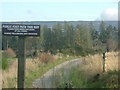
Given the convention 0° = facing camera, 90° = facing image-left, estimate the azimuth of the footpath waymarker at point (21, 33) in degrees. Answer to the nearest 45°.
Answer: approximately 0°

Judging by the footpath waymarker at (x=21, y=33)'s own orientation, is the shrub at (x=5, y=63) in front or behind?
behind
